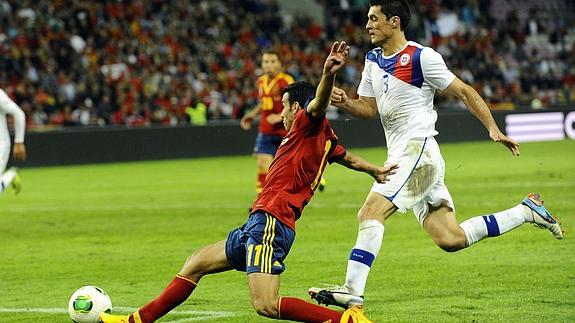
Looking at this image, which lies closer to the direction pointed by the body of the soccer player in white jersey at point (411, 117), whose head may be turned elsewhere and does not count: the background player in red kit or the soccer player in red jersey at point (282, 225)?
the soccer player in red jersey

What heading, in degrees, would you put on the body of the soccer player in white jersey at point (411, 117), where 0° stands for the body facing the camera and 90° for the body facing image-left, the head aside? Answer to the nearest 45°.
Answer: approximately 45°

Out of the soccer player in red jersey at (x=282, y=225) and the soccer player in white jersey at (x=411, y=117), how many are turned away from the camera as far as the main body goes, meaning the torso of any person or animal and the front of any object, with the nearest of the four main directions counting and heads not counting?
0

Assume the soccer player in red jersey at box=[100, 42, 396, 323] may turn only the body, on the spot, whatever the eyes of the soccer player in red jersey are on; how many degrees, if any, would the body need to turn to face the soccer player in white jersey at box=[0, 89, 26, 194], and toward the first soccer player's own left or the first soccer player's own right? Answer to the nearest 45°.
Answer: approximately 45° to the first soccer player's own right

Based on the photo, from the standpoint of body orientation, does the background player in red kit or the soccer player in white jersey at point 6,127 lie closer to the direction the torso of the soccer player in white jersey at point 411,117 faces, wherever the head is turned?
the soccer player in white jersey

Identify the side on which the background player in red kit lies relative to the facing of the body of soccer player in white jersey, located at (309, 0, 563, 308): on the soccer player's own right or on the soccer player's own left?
on the soccer player's own right
